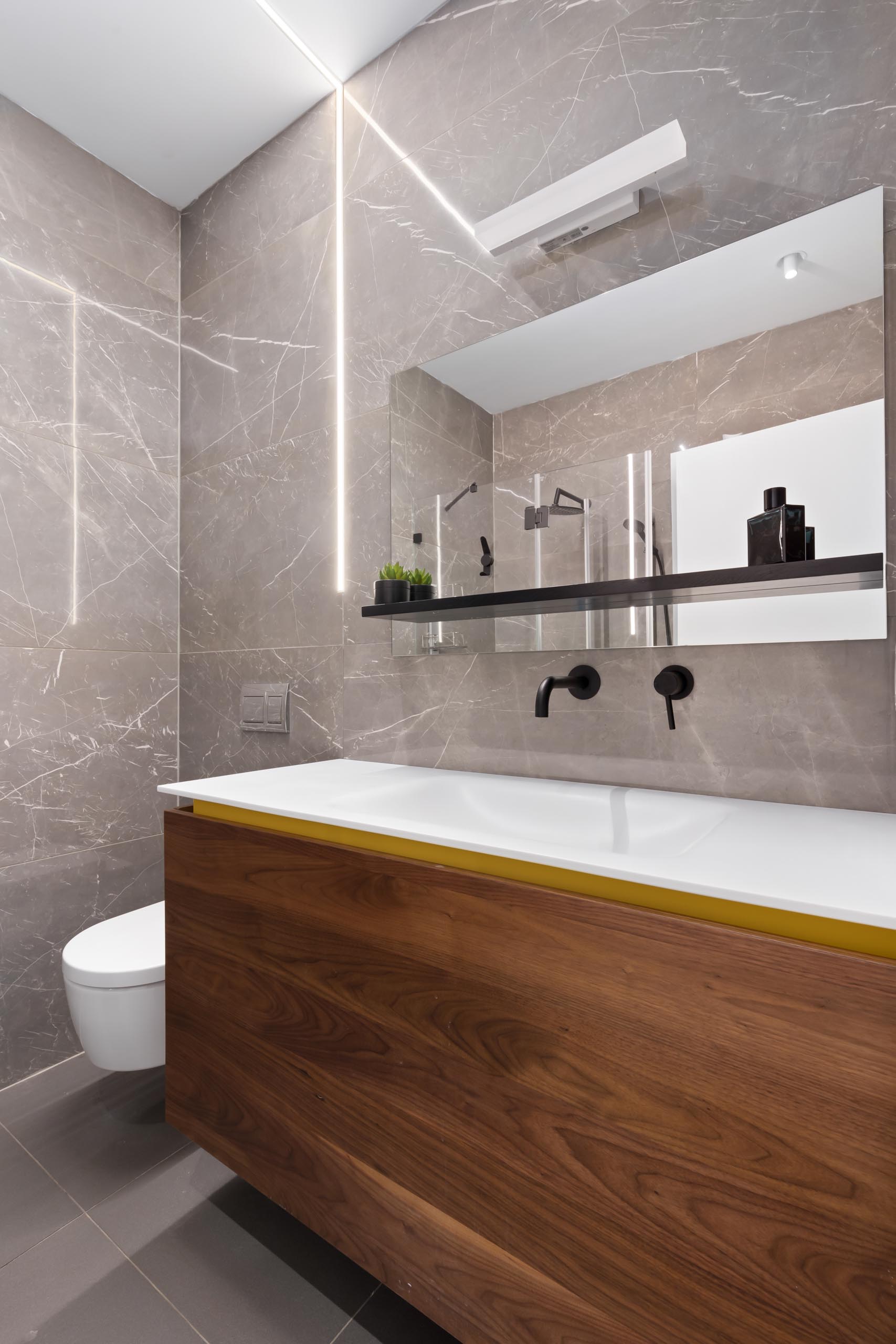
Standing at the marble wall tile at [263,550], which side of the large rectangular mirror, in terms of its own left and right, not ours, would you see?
right

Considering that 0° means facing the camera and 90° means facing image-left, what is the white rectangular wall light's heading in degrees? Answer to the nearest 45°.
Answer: approximately 45°

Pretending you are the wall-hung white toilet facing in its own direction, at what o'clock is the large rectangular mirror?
The large rectangular mirror is roughly at 9 o'clock from the wall-hung white toilet.

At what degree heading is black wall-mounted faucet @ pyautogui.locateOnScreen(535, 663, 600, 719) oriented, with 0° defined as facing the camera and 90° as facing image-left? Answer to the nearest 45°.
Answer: approximately 45°

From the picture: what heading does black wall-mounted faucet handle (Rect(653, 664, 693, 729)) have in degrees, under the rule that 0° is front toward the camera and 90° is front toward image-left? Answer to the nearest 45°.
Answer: approximately 45°
